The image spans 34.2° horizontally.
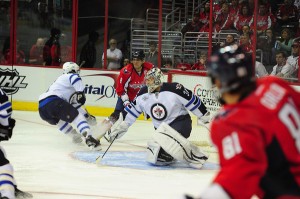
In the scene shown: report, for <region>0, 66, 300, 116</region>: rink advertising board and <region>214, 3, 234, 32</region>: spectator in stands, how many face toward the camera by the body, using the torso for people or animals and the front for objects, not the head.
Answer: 2

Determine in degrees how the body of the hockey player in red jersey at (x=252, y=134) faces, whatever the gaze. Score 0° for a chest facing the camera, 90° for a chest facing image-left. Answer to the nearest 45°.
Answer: approximately 135°

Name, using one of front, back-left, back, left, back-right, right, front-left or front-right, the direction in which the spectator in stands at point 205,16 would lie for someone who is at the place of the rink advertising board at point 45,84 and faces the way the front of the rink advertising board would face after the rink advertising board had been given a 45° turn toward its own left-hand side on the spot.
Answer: front-left

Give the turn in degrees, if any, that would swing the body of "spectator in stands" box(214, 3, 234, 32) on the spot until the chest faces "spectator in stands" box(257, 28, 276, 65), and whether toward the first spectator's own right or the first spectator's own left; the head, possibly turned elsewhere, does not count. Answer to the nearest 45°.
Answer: approximately 45° to the first spectator's own left

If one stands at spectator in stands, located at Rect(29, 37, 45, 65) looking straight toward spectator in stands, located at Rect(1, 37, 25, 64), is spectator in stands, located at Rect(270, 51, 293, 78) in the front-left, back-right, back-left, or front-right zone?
back-left

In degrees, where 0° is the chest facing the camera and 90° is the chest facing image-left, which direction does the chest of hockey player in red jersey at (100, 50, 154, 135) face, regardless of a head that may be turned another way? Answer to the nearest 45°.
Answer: approximately 315°

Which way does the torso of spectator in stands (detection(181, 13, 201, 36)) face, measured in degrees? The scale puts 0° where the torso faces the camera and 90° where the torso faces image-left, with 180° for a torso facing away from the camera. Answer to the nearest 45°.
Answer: approximately 45°

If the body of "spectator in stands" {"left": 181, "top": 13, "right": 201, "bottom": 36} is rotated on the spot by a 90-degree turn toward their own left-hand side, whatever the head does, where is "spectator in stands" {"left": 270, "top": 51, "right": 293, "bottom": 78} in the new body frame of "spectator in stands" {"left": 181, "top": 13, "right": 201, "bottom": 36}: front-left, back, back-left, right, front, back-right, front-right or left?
front

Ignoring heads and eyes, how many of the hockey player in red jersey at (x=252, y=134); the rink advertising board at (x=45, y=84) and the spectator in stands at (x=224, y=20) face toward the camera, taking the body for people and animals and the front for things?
2

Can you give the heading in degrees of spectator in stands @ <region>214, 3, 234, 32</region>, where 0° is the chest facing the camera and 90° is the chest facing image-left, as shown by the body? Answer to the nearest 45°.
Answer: approximately 0°

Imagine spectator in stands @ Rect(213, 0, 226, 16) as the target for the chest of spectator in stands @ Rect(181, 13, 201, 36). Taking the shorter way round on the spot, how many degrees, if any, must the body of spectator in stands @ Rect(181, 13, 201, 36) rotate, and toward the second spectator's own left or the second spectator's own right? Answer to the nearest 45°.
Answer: approximately 90° to the second spectator's own left

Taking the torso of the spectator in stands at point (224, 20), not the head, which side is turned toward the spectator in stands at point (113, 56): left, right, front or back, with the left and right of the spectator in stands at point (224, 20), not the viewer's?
right

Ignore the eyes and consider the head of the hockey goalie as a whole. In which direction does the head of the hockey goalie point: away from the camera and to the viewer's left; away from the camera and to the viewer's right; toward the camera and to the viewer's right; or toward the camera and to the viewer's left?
toward the camera and to the viewer's left
